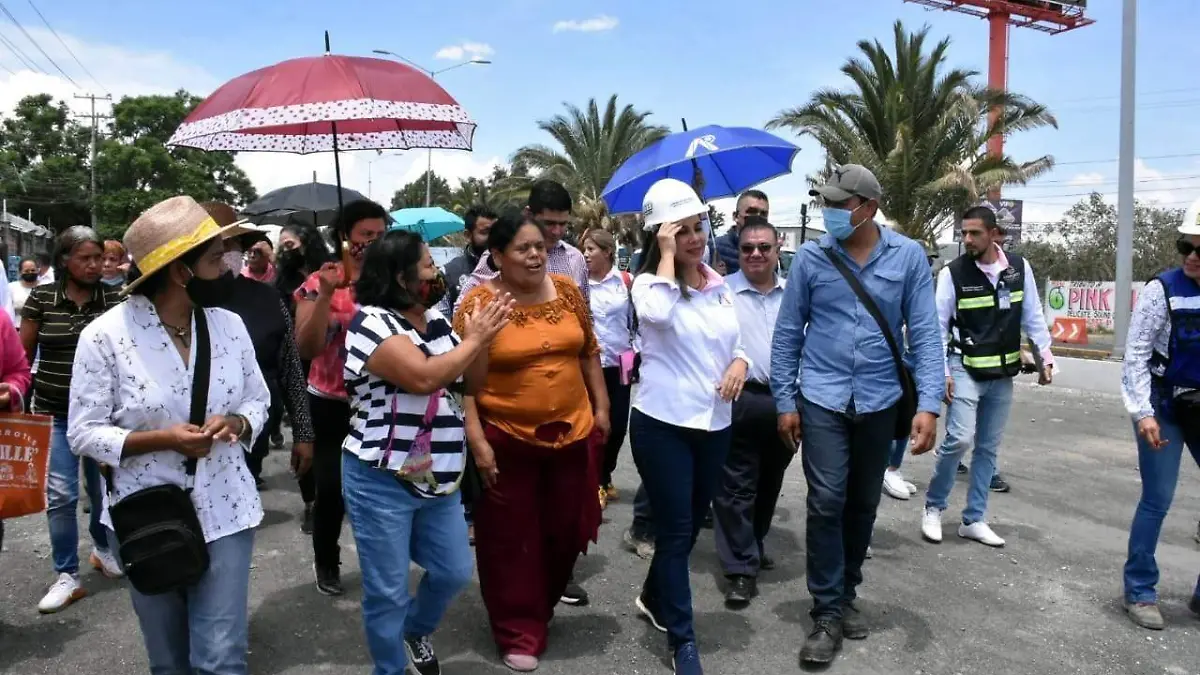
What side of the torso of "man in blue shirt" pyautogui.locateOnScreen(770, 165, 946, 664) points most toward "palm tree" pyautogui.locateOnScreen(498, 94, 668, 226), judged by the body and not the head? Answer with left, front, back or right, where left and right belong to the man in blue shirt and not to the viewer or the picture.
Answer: back

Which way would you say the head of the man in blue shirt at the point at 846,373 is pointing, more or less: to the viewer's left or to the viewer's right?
to the viewer's left

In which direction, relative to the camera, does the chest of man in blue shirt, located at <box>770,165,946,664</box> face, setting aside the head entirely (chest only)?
toward the camera

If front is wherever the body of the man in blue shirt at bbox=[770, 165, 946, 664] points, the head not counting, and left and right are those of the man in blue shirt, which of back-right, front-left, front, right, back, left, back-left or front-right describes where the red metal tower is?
back

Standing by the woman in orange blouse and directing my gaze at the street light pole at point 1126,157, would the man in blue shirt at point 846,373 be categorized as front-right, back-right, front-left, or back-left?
front-right

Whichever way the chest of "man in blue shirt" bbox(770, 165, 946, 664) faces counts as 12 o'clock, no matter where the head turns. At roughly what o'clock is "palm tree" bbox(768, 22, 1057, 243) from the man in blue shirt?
The palm tree is roughly at 6 o'clock from the man in blue shirt.

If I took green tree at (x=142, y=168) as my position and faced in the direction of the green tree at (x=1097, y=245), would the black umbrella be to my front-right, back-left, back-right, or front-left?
front-right

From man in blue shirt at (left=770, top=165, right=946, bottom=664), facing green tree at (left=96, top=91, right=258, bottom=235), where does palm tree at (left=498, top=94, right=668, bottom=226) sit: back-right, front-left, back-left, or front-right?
front-right

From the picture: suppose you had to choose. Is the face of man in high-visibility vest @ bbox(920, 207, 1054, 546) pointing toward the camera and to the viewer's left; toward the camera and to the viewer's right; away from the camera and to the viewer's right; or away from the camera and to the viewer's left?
toward the camera and to the viewer's left

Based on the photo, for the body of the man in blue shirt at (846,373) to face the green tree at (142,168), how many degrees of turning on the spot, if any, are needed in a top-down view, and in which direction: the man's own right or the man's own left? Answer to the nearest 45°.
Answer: approximately 135° to the man's own right

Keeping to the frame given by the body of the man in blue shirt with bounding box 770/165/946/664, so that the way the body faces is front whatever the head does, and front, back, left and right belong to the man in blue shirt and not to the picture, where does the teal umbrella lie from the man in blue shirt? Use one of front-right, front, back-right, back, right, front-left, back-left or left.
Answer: back-right
